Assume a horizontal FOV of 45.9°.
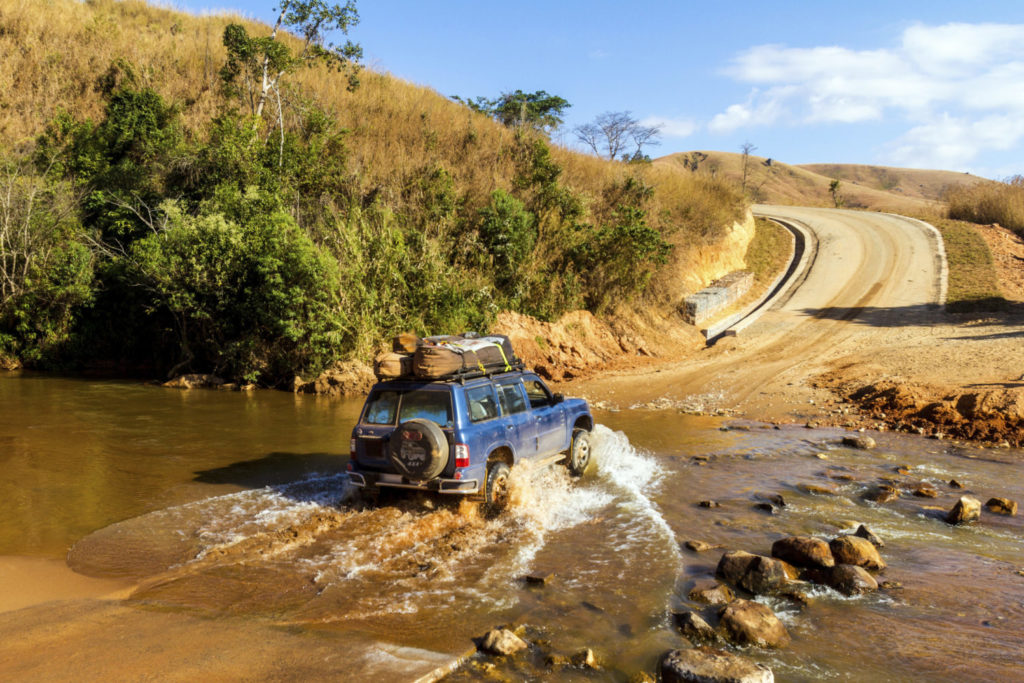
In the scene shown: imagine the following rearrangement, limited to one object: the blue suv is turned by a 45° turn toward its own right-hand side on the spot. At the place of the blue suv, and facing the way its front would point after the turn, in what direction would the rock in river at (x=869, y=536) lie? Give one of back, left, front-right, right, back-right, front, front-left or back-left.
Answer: front

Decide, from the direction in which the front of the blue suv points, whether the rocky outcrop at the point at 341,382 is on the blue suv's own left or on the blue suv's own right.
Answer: on the blue suv's own left

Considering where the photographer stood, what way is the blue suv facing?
facing away from the viewer and to the right of the viewer

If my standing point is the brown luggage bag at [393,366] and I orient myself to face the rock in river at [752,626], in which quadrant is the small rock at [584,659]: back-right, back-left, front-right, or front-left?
front-right

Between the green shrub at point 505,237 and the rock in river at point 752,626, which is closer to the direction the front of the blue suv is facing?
the green shrub

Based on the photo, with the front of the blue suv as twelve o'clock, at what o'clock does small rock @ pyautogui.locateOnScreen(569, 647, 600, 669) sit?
The small rock is roughly at 4 o'clock from the blue suv.

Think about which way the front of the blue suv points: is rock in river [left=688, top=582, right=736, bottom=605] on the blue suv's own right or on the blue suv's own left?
on the blue suv's own right

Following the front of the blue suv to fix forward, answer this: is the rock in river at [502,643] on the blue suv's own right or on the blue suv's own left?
on the blue suv's own right
